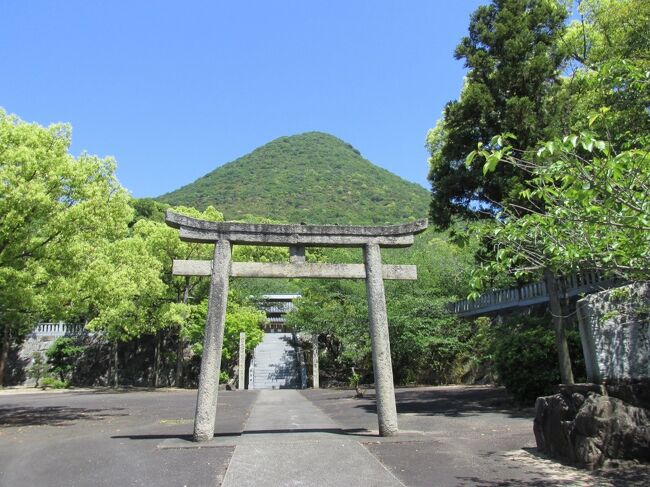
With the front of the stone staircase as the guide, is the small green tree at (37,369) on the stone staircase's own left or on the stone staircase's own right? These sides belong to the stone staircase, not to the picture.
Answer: on the stone staircase's own right

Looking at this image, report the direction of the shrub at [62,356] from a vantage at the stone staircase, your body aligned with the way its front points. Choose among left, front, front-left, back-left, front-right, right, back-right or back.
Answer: right

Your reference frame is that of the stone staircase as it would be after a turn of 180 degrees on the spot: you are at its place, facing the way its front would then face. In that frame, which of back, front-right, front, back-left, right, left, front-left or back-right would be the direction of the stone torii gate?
back

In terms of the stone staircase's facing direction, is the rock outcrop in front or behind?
in front

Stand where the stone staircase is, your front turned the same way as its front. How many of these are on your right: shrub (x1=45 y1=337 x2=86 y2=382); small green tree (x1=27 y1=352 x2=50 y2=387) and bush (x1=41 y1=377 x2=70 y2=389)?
3

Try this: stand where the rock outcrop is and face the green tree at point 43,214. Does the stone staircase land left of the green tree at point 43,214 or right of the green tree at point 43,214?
right

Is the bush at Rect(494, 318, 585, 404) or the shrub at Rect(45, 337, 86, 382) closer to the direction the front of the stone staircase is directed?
the bush

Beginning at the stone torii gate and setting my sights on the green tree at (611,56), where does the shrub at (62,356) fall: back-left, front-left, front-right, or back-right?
back-left

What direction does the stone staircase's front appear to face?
toward the camera

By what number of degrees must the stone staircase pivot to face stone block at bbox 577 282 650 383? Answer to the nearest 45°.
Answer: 0° — it already faces it
